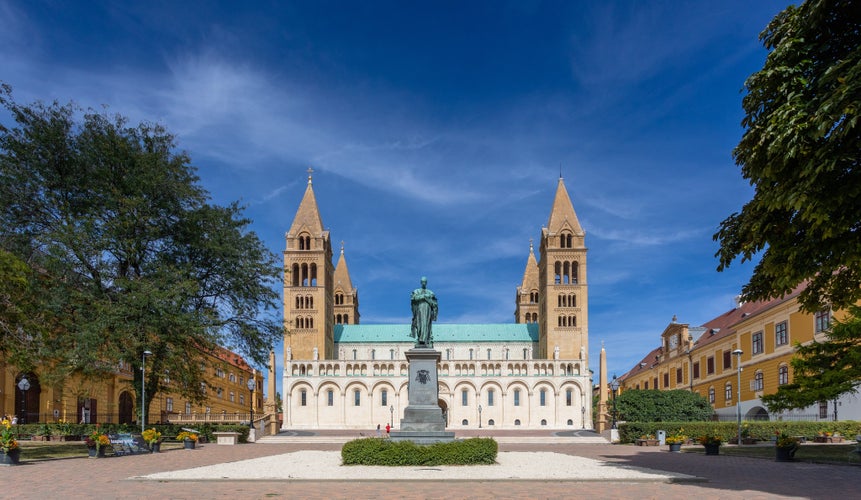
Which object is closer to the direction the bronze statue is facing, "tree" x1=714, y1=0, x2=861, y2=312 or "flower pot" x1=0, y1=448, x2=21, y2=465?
the tree

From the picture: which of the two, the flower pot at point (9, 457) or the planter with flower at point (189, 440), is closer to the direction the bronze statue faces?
the flower pot

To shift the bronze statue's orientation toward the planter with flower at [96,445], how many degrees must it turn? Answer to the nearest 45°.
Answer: approximately 90° to its right

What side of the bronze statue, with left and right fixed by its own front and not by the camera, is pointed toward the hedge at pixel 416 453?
front

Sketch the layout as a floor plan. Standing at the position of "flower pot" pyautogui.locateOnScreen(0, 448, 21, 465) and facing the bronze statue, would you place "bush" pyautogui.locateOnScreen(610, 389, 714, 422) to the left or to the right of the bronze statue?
left

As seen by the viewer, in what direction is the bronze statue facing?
toward the camera

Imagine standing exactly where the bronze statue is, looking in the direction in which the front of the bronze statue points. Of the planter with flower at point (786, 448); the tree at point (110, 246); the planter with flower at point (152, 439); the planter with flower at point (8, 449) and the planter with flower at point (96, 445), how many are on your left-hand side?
1

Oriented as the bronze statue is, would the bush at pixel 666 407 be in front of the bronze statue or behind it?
behind

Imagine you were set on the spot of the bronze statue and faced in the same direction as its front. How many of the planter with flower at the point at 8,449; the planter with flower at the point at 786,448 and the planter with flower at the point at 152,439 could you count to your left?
1

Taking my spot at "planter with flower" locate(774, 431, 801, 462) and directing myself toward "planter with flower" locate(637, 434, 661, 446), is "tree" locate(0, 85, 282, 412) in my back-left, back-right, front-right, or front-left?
front-left

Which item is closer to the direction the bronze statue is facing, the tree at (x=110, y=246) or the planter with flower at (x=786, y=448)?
the planter with flower
